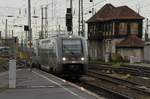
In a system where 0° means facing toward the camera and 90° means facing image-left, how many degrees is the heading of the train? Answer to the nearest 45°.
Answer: approximately 315°
